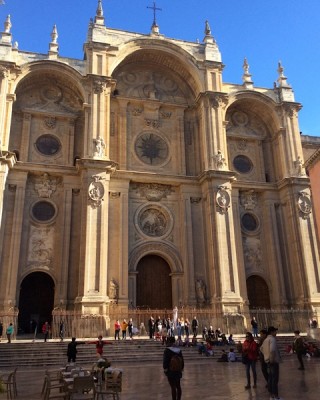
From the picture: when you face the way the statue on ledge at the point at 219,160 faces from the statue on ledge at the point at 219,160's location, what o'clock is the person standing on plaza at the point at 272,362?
The person standing on plaza is roughly at 12 o'clock from the statue on ledge.

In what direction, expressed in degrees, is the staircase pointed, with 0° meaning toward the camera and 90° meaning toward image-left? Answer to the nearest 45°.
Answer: approximately 0°

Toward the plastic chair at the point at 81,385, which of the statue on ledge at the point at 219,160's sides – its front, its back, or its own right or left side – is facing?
front

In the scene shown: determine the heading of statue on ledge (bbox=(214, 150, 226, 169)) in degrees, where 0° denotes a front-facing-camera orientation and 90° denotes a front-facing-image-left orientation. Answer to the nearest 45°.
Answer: approximately 0°

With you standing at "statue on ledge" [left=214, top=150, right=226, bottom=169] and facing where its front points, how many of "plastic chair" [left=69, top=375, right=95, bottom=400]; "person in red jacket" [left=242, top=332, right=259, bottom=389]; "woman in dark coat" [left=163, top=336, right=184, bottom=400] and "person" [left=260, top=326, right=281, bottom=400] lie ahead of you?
4

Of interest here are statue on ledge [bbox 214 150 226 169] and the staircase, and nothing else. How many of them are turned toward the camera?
2

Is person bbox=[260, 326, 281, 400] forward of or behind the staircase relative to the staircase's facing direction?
forward
